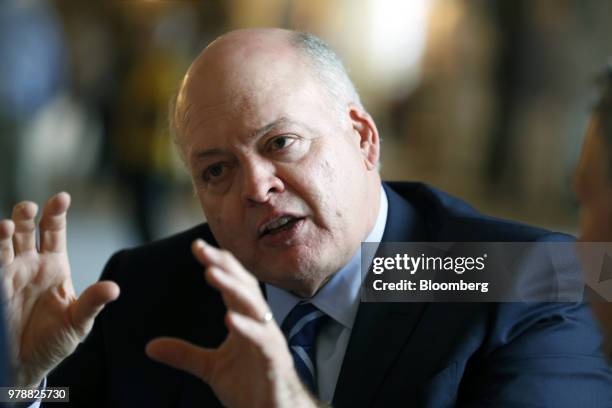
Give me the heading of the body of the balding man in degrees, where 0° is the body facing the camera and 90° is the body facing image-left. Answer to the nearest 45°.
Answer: approximately 45°

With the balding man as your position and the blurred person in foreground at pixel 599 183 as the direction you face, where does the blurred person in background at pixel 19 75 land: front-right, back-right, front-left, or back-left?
back-left

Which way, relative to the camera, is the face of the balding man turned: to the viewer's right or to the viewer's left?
to the viewer's left

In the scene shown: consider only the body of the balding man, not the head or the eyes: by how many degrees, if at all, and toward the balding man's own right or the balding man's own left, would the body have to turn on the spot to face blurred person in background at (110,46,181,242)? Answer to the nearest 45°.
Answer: approximately 135° to the balding man's own right

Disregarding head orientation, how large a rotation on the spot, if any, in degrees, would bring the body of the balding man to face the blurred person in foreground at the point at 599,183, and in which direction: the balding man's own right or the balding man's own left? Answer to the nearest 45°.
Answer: approximately 45° to the balding man's own left
